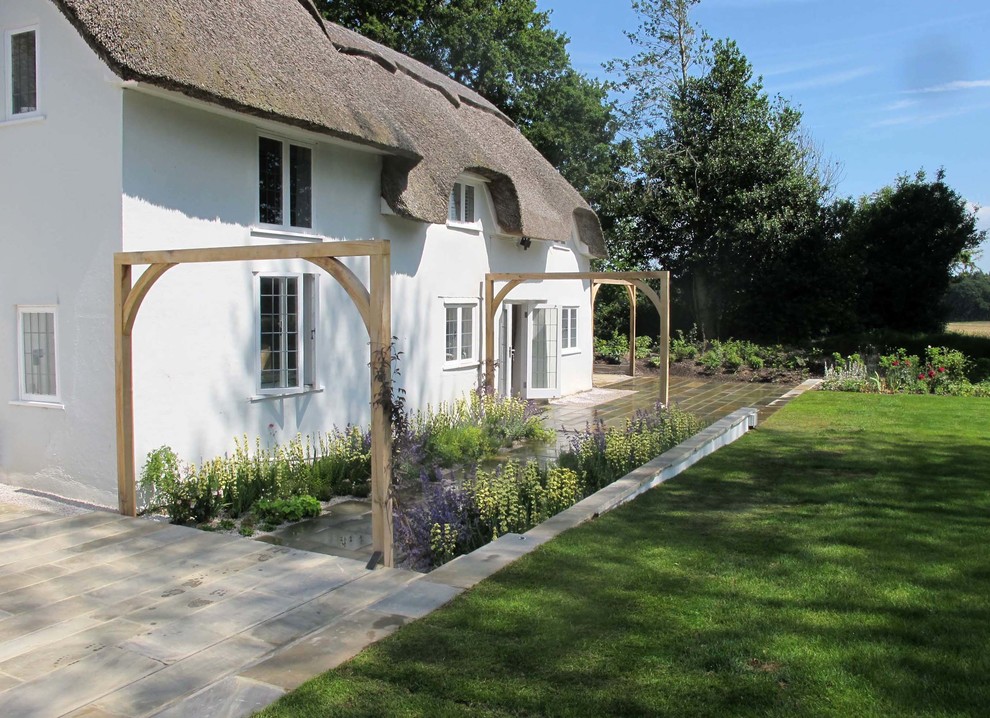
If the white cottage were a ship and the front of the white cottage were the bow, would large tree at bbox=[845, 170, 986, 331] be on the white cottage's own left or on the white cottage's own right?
on the white cottage's own left

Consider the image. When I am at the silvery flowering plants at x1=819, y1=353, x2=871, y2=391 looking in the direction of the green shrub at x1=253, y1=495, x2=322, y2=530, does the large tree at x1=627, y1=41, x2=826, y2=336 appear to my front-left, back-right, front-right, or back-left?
back-right

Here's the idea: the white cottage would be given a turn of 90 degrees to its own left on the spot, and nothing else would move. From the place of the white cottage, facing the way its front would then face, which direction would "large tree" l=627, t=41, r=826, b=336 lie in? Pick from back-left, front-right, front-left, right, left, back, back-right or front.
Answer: front

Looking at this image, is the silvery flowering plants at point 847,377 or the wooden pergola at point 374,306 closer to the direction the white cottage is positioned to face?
the wooden pergola

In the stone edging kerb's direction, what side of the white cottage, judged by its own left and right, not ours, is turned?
front

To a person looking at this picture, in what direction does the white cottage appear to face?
facing the viewer and to the right of the viewer
